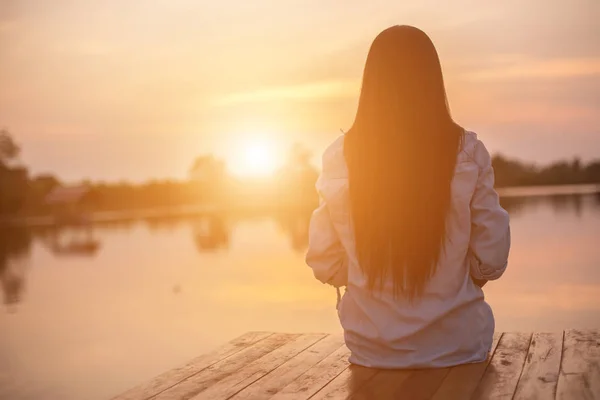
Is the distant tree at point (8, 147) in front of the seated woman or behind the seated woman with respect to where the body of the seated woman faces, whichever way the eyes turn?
in front

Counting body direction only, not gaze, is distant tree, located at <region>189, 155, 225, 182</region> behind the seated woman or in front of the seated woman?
in front

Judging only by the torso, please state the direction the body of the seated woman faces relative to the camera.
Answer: away from the camera

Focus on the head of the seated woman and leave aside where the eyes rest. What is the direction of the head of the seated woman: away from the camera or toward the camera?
away from the camera
